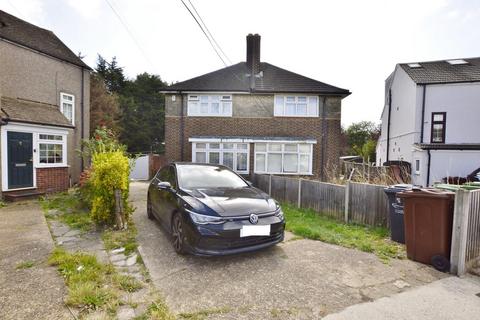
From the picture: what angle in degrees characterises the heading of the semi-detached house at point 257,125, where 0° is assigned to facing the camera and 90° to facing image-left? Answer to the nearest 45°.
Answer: approximately 0°

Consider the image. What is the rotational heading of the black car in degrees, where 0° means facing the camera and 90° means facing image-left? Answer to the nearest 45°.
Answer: approximately 315°

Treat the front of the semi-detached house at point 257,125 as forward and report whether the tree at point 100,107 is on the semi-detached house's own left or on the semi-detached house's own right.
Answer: on the semi-detached house's own right

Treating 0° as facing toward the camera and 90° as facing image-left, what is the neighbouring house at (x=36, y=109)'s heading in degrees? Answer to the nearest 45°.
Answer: approximately 315°
